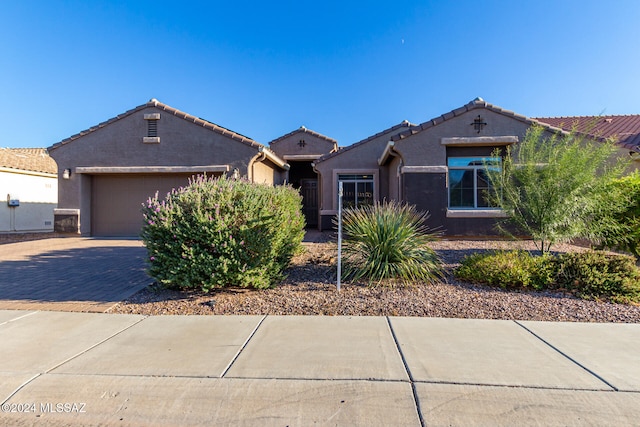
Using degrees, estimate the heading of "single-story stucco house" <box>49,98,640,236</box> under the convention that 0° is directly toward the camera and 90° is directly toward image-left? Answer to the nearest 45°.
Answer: approximately 0°

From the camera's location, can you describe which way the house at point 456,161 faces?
facing the viewer

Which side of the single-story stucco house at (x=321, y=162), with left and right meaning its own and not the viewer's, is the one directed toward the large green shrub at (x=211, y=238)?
front

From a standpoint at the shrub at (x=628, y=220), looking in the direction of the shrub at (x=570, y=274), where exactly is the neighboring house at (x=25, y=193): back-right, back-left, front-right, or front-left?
front-right

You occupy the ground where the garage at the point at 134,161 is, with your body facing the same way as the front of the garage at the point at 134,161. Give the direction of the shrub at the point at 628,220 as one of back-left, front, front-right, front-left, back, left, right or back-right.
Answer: front-left

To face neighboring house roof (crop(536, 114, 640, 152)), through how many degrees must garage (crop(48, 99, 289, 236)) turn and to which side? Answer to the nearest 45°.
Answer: approximately 90° to its left

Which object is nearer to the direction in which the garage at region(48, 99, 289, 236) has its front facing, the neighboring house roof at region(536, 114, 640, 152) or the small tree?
the small tree

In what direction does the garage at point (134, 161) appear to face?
toward the camera

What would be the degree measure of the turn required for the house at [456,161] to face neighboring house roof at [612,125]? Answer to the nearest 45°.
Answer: approximately 135° to its left

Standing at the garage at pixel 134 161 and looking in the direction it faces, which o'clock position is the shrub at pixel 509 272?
The shrub is roughly at 11 o'clock from the garage.

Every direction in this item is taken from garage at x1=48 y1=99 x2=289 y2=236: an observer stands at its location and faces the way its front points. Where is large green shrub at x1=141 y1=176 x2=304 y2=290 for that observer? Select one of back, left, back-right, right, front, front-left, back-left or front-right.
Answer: front

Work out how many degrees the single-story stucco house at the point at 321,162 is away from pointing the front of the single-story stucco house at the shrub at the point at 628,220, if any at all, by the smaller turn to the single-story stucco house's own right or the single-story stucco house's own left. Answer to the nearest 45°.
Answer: approximately 45° to the single-story stucco house's own left
